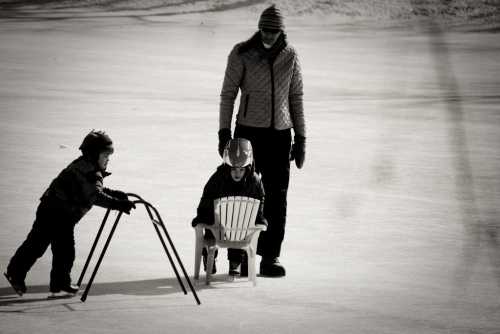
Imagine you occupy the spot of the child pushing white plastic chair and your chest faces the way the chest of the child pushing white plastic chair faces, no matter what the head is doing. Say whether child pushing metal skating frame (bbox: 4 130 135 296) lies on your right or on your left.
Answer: on your right

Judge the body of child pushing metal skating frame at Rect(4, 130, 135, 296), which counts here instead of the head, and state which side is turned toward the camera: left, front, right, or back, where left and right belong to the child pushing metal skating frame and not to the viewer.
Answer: right

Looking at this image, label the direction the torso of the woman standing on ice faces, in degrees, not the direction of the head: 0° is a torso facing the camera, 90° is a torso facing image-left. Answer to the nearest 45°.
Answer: approximately 0°

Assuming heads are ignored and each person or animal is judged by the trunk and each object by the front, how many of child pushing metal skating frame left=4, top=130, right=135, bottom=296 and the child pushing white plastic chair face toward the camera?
1

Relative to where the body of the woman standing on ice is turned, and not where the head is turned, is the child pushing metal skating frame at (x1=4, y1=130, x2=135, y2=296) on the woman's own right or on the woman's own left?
on the woman's own right

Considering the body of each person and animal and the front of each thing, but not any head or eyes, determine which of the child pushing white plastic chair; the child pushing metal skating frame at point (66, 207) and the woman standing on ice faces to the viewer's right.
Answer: the child pushing metal skating frame

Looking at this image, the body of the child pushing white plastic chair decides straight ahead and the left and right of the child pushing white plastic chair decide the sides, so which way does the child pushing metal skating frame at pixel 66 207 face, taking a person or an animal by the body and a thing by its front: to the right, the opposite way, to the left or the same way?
to the left

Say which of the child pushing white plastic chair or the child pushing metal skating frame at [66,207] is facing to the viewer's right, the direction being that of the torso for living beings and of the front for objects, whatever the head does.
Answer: the child pushing metal skating frame
